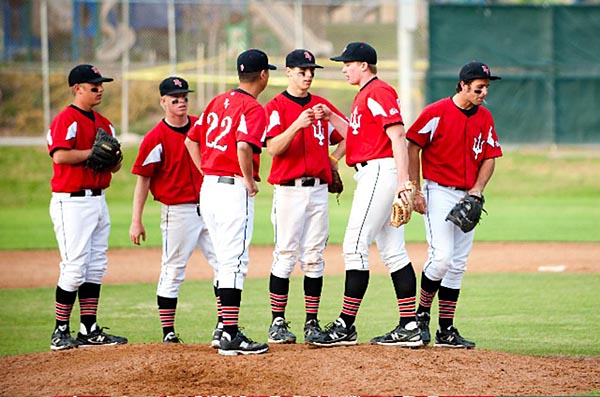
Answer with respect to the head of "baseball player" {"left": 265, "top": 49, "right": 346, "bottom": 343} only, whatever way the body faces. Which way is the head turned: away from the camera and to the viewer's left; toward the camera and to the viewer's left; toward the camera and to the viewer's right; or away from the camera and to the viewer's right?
toward the camera and to the viewer's right

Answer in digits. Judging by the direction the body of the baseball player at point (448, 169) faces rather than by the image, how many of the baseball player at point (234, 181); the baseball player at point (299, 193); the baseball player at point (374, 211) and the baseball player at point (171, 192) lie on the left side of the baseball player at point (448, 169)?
0

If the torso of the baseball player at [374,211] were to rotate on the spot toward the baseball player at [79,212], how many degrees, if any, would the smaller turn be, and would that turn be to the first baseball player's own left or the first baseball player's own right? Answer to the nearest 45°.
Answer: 0° — they already face them

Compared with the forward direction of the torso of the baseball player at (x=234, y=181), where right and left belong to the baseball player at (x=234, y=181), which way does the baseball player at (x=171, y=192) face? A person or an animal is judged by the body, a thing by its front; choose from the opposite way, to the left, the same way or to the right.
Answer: to the right

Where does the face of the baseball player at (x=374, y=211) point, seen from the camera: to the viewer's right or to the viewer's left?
to the viewer's left

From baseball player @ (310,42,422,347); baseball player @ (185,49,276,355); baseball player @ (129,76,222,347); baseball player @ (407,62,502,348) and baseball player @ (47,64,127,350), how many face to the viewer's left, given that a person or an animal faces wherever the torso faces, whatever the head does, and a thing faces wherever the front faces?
1

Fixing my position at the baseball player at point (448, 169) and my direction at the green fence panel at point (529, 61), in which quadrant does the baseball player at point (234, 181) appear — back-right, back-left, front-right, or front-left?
back-left

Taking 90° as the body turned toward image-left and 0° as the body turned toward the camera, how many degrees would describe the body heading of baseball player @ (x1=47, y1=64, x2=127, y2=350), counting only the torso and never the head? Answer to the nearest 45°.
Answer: approximately 315°

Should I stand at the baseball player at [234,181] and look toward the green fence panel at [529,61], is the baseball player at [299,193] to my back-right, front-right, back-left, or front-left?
front-right

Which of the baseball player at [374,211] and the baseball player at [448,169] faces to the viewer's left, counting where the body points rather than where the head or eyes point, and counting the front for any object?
the baseball player at [374,211]

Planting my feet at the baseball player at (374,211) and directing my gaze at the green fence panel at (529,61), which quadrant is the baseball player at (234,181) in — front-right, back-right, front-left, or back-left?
back-left

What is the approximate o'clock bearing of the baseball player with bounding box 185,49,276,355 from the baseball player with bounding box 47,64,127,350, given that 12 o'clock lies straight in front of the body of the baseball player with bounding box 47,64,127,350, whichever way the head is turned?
the baseball player with bounding box 185,49,276,355 is roughly at 12 o'clock from the baseball player with bounding box 47,64,127,350.

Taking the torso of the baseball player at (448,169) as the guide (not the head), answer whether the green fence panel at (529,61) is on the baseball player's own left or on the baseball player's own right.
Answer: on the baseball player's own left

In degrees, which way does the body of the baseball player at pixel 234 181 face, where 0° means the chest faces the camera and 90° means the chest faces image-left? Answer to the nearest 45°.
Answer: approximately 225°
